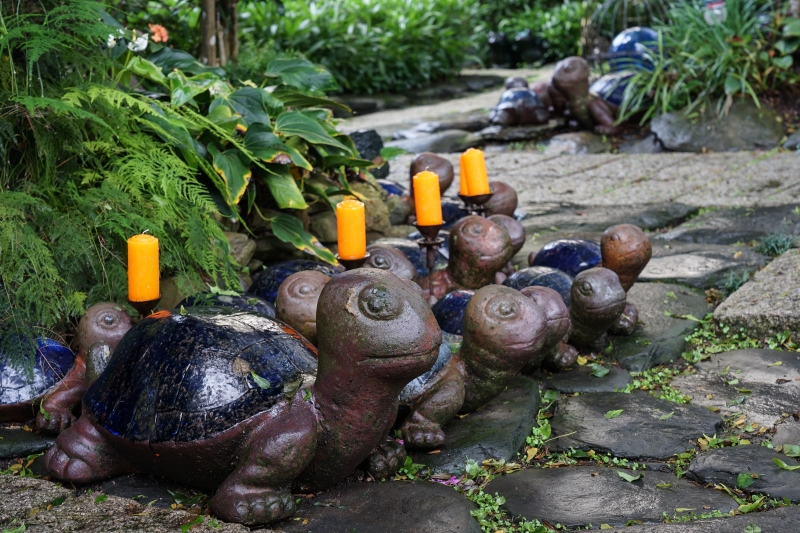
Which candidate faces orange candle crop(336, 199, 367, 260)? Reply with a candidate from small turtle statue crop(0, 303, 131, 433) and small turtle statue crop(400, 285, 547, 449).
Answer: small turtle statue crop(0, 303, 131, 433)

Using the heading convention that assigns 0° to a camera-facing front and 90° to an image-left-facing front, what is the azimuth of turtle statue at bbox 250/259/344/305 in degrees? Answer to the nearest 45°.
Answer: approximately 270°

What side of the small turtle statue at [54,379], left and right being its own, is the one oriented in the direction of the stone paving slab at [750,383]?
front

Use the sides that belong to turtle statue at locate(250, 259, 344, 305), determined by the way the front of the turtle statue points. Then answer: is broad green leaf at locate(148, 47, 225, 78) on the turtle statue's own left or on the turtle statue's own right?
on the turtle statue's own left

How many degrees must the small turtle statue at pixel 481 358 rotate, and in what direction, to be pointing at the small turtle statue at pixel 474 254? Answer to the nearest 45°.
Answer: approximately 135° to its left

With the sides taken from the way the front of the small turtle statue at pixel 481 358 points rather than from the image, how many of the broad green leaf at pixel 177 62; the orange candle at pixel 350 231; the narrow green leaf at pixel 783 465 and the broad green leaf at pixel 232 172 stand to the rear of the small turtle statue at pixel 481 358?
3

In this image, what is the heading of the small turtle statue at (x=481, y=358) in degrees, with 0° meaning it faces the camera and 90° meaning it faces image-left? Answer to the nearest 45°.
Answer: approximately 315°

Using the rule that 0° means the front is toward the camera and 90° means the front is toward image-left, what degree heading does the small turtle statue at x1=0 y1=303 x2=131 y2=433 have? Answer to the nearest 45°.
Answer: approximately 270°
